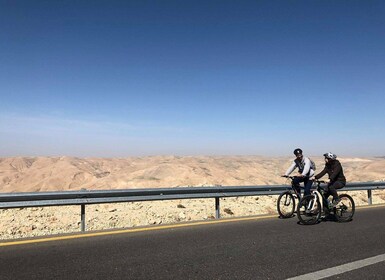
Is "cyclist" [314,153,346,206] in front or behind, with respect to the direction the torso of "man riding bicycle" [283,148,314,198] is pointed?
behind

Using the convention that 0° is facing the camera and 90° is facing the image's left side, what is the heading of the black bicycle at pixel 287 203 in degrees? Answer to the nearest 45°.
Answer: approximately 45°

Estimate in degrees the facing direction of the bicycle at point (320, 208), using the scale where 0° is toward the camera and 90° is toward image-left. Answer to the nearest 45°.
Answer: approximately 45°

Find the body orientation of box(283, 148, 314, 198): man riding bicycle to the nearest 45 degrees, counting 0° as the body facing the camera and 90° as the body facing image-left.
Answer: approximately 45°
